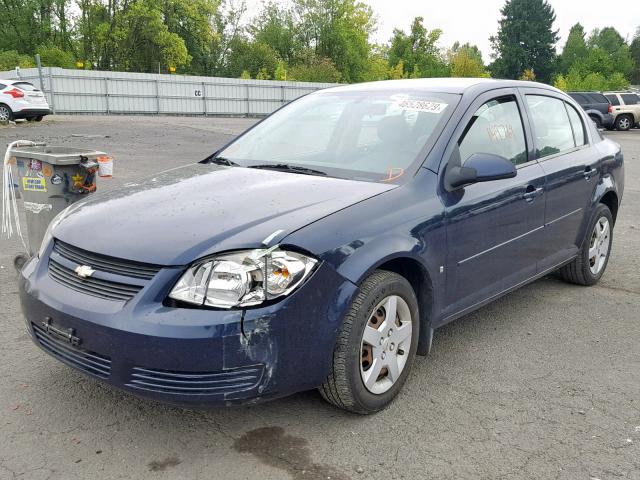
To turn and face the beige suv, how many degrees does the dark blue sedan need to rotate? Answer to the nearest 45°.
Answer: approximately 180°

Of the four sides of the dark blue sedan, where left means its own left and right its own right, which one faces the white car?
right

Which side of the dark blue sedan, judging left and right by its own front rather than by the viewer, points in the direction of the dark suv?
back

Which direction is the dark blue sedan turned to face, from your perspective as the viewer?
facing the viewer and to the left of the viewer

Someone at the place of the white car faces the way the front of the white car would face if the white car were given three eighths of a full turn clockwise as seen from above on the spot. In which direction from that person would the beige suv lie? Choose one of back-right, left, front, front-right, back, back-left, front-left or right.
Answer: front

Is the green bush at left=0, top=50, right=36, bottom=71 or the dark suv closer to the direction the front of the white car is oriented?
the green bush

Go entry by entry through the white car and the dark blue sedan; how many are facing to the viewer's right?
0

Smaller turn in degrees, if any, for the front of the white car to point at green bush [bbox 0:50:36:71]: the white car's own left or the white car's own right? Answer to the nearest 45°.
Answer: approximately 45° to the white car's own right

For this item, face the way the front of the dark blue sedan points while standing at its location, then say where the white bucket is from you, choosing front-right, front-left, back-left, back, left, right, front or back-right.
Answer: right

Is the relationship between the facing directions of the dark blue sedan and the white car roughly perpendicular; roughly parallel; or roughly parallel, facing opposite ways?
roughly perpendicular

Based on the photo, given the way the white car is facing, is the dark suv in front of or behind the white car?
behind

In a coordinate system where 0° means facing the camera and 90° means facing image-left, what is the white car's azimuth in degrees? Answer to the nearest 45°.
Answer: approximately 135°

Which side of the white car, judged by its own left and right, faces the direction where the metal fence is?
right
